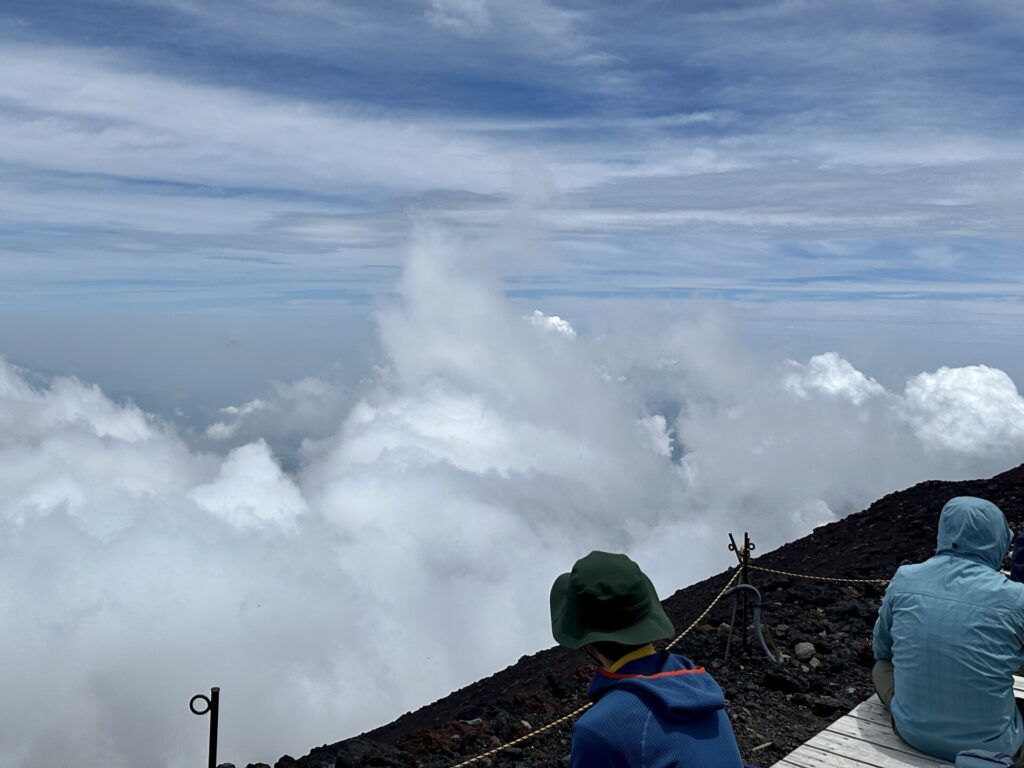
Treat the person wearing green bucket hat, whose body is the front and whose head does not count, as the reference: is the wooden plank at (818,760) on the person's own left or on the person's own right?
on the person's own right

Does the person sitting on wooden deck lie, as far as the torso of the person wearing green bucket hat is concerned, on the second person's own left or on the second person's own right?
on the second person's own right

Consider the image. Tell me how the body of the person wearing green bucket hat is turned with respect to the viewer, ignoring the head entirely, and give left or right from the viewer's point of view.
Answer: facing away from the viewer and to the left of the viewer

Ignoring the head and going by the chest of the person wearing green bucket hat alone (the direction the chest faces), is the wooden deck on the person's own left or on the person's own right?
on the person's own right

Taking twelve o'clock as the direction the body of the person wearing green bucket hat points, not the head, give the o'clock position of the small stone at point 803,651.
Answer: The small stone is roughly at 2 o'clock from the person wearing green bucket hat.
